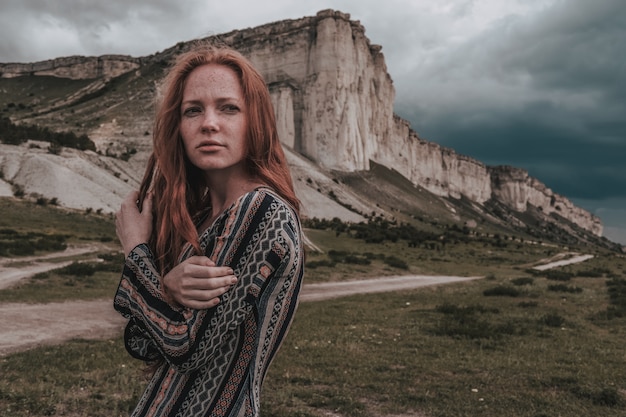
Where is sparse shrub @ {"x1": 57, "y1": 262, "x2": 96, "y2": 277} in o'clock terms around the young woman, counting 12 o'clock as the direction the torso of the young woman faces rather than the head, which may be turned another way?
The sparse shrub is roughly at 4 o'clock from the young woman.

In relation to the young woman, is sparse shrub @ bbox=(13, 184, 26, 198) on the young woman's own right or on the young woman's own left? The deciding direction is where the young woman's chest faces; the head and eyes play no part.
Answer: on the young woman's own right

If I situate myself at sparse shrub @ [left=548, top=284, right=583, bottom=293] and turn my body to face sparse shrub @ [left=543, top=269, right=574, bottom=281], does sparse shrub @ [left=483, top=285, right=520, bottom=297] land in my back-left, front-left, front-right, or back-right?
back-left

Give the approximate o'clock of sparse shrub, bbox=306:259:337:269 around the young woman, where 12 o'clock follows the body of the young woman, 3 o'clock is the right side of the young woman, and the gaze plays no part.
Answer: The sparse shrub is roughly at 5 o'clock from the young woman.

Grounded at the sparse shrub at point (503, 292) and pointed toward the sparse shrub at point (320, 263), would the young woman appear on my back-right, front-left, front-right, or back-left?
back-left

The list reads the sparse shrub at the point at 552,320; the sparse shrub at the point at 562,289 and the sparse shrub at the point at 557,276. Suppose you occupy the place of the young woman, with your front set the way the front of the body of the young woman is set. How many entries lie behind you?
3

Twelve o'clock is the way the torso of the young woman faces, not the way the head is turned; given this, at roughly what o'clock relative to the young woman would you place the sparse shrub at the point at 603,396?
The sparse shrub is roughly at 6 o'clock from the young woman.

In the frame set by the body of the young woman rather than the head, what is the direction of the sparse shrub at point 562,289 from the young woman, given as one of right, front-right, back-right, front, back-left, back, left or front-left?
back

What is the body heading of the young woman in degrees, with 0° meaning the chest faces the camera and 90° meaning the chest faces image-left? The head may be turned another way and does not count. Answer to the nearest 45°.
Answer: approximately 45°

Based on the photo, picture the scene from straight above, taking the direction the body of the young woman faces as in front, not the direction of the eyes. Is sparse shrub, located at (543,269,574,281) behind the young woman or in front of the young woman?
behind

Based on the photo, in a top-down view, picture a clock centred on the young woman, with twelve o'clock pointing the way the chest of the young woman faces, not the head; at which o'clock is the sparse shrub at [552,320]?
The sparse shrub is roughly at 6 o'clock from the young woman.

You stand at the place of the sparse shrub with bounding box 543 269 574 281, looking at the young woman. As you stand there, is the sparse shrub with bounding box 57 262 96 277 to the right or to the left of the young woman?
right
